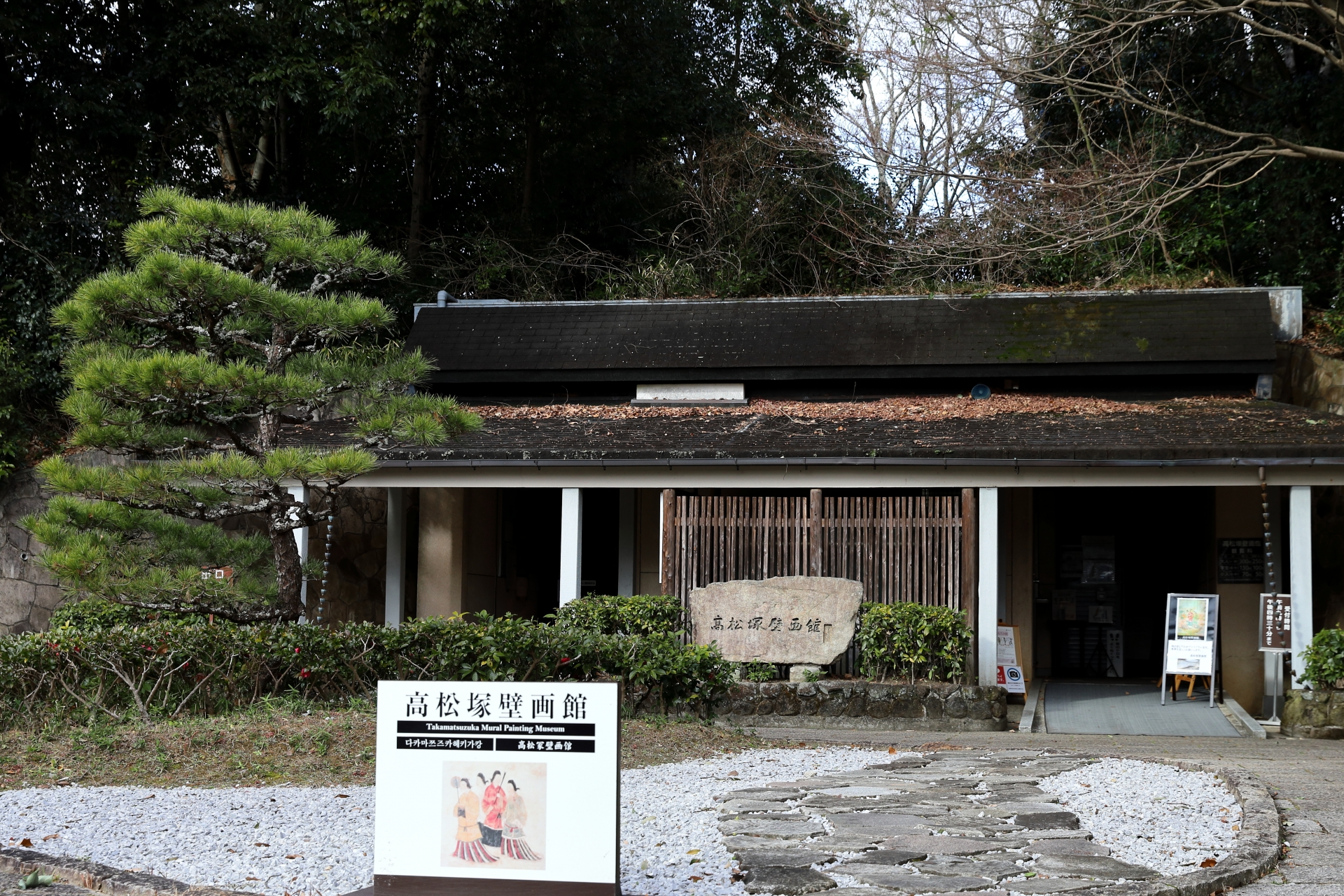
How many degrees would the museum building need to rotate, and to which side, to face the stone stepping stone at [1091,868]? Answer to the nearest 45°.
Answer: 0° — it already faces it

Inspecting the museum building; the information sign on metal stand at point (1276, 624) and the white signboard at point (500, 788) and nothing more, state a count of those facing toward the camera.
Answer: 3

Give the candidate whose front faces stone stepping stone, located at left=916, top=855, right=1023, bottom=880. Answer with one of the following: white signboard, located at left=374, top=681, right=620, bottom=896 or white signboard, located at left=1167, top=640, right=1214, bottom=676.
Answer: white signboard, located at left=1167, top=640, right=1214, bottom=676

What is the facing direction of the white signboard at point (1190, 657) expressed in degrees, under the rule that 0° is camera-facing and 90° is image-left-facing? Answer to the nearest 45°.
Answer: approximately 0°

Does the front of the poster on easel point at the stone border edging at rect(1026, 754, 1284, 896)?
yes

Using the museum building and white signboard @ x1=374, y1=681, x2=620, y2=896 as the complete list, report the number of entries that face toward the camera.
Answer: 2

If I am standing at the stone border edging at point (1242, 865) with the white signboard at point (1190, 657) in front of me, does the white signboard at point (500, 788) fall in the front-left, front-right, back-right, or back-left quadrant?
back-left

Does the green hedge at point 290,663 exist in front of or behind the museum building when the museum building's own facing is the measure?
in front

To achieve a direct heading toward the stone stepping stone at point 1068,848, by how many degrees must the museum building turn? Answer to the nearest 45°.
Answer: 0° — it already faces it

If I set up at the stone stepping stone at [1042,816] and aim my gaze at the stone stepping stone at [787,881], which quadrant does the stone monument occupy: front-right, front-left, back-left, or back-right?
back-right

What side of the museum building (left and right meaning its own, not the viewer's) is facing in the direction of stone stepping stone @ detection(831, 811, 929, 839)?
front

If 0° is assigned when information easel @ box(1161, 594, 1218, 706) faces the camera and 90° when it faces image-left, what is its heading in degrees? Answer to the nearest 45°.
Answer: approximately 0°

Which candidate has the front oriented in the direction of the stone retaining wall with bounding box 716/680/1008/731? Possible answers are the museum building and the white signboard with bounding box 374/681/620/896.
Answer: the museum building

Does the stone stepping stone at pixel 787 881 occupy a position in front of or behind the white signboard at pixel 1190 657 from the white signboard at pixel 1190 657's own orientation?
in front
